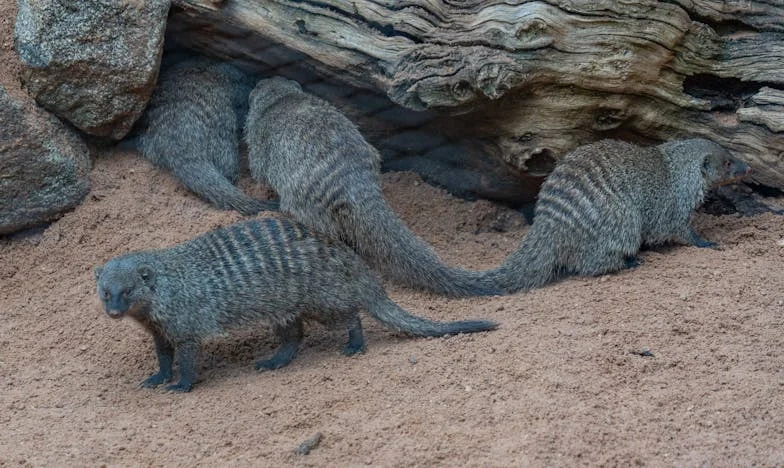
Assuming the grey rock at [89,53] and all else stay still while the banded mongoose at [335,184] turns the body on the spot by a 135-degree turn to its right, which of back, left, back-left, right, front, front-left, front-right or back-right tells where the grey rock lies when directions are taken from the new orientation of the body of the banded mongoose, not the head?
back

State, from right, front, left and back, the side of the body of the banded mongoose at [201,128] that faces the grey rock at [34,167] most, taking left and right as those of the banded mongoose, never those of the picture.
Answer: left

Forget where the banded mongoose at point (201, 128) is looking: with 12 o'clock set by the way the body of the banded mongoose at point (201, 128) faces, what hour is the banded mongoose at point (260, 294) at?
the banded mongoose at point (260, 294) is roughly at 7 o'clock from the banded mongoose at point (201, 128).

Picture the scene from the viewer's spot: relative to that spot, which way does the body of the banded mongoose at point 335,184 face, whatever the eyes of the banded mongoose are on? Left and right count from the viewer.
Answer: facing away from the viewer and to the left of the viewer

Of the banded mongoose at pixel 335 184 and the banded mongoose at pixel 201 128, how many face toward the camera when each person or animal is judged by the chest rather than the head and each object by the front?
0

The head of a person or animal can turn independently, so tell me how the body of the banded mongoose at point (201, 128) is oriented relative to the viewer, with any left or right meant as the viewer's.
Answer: facing away from the viewer and to the left of the viewer

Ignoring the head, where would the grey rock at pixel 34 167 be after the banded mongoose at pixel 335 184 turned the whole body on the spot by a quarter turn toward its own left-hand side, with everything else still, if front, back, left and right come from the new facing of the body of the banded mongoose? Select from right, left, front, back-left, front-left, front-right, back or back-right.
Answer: front-right
